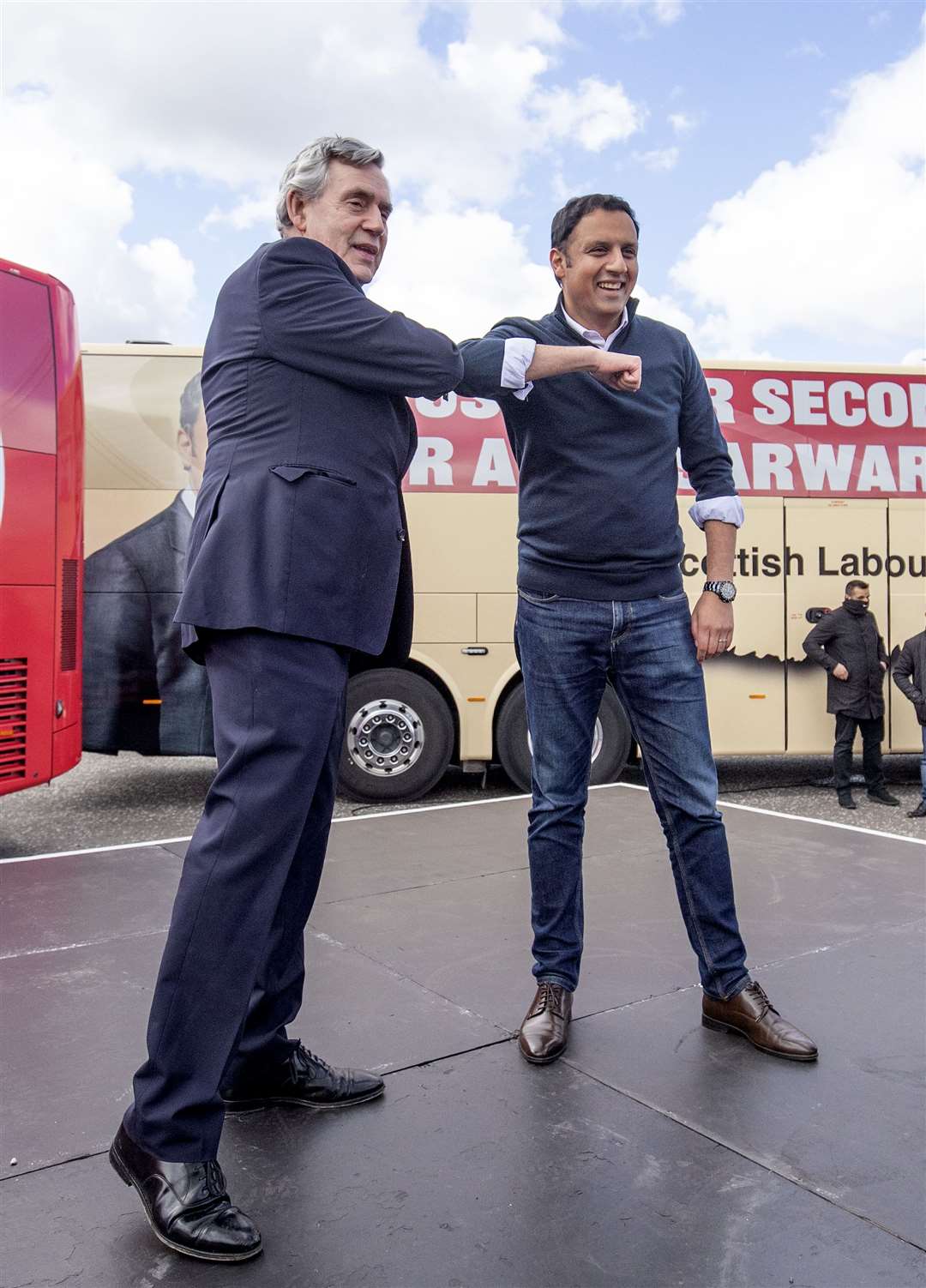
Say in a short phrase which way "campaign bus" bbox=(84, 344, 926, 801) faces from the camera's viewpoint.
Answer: facing to the right of the viewer

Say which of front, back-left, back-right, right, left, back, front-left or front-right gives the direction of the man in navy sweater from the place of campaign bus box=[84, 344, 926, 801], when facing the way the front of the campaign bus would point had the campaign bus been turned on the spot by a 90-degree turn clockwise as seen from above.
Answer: front

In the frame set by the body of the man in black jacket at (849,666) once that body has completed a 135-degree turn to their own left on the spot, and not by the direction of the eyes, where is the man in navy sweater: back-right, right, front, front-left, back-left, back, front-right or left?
back
